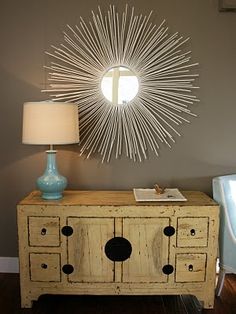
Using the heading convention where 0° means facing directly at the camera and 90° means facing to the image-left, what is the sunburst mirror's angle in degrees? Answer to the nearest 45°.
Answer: approximately 0°

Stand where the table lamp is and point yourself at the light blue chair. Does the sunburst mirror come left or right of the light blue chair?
left

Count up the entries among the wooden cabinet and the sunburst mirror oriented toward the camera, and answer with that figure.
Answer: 2

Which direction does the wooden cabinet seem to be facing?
toward the camera

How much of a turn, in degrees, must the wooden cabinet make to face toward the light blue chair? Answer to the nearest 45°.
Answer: approximately 90° to its left

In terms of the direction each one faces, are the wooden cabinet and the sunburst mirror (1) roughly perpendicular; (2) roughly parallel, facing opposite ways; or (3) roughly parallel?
roughly parallel

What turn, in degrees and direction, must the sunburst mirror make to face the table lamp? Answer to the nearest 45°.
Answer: approximately 45° to its right
